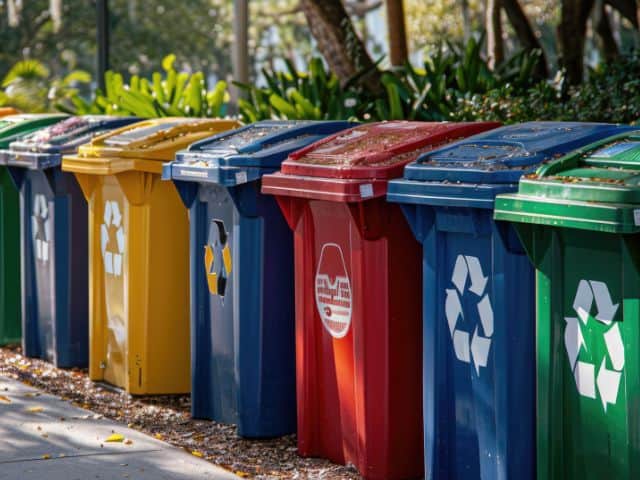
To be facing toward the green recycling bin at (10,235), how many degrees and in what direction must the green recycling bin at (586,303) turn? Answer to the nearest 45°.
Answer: approximately 90° to its right

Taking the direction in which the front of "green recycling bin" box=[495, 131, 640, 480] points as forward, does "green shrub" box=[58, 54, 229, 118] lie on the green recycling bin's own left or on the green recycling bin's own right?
on the green recycling bin's own right

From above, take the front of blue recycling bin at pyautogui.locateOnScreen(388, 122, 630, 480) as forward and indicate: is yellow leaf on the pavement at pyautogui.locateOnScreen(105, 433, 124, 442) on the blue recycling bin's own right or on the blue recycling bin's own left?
on the blue recycling bin's own right

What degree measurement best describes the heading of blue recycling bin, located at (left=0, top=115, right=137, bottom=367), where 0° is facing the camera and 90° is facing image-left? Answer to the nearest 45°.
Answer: approximately 45°

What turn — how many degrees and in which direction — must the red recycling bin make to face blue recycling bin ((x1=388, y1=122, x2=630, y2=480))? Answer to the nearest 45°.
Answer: approximately 90° to its left

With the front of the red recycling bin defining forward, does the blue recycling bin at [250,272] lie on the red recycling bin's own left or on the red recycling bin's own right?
on the red recycling bin's own right

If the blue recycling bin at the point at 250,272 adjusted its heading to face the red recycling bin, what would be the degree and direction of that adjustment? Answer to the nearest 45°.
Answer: approximately 90° to its left

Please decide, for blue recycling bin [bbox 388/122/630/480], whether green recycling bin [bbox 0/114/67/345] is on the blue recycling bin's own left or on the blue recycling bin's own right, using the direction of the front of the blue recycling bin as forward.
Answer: on the blue recycling bin's own right

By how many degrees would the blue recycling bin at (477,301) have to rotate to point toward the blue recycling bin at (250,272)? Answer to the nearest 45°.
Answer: approximately 90° to its right

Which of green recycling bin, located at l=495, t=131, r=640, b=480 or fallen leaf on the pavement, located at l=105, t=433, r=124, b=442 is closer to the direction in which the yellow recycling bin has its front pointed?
the fallen leaf on the pavement

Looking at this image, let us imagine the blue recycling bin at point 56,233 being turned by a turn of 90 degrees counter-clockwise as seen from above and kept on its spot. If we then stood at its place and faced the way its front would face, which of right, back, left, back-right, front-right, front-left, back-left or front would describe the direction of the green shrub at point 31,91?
back-left

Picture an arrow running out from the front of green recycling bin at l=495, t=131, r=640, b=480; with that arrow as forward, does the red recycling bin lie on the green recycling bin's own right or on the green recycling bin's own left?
on the green recycling bin's own right

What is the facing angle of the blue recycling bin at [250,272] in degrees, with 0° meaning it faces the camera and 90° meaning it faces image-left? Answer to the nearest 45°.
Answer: approximately 45°

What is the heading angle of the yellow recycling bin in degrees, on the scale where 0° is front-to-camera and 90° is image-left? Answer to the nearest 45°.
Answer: approximately 45°
